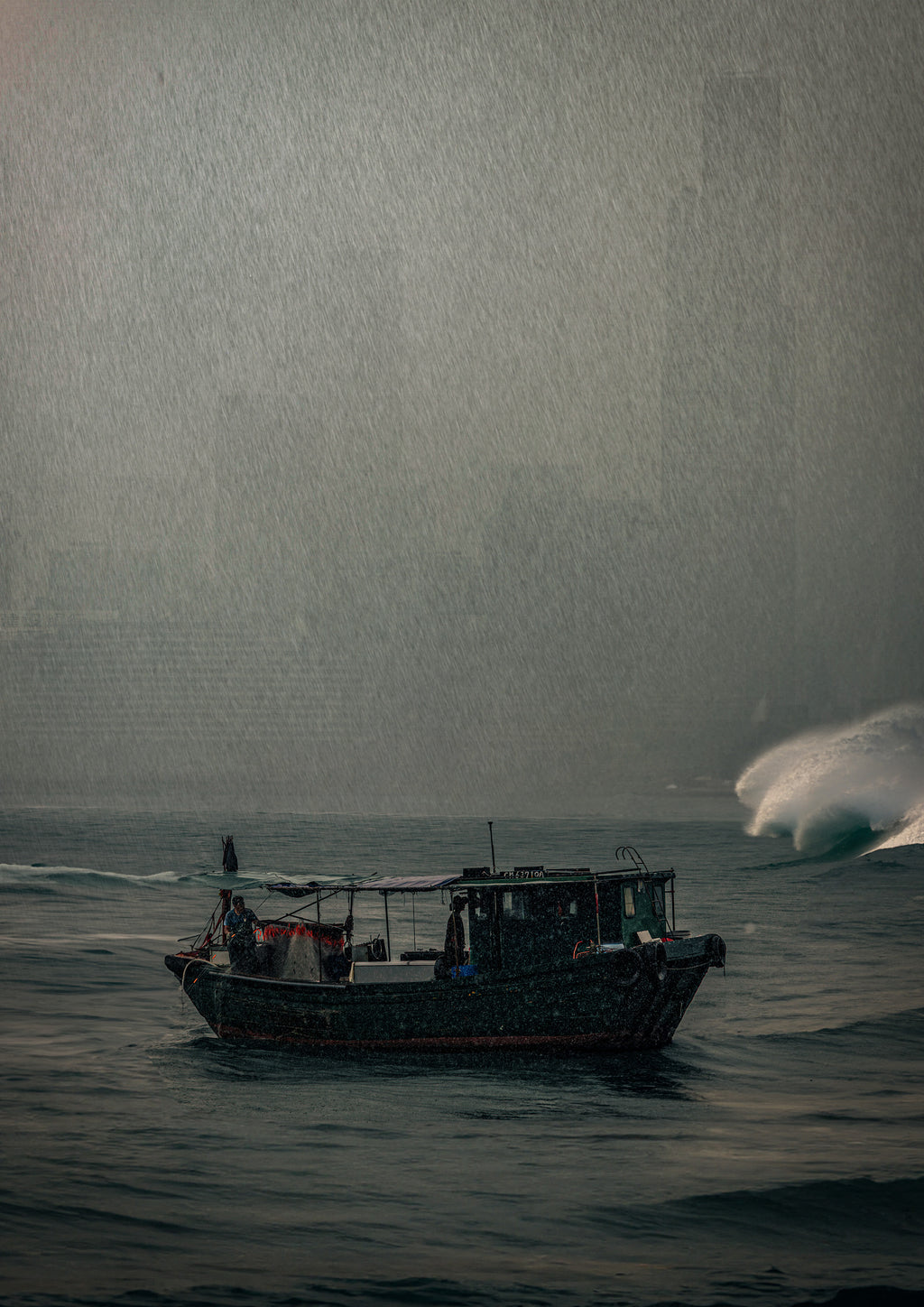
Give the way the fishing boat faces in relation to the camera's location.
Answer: facing to the left of the viewer
